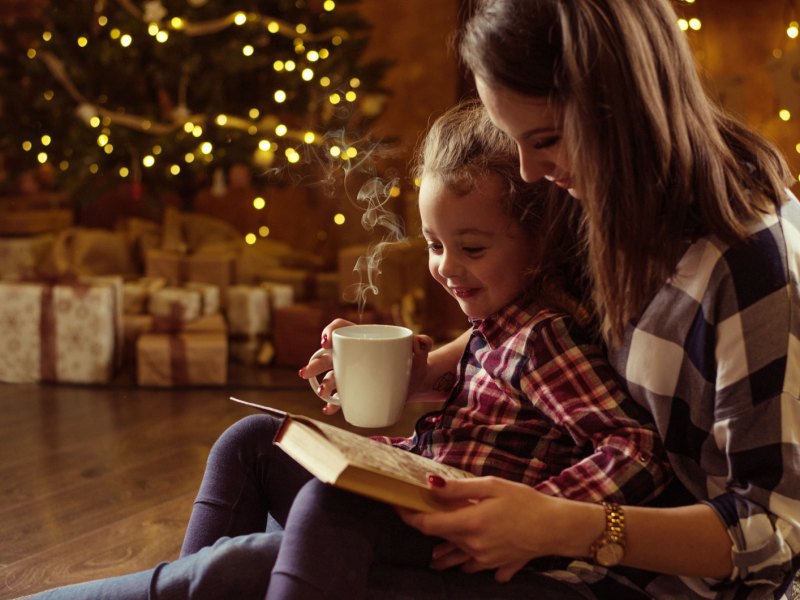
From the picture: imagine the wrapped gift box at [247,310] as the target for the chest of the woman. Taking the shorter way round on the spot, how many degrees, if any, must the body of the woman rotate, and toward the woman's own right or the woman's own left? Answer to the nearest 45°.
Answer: approximately 45° to the woman's own right

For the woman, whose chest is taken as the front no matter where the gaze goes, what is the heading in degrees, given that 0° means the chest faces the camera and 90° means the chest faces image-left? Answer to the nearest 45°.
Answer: approximately 90°

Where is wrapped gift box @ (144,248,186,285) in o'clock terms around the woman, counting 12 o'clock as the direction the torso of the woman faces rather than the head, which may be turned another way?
The wrapped gift box is roughly at 2 o'clock from the woman.

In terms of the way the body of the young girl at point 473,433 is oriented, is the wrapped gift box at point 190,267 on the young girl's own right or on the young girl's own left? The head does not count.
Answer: on the young girl's own right

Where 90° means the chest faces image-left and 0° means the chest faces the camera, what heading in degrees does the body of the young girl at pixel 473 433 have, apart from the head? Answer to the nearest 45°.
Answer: approximately 45°

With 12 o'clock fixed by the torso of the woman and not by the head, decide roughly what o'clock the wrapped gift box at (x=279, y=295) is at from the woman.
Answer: The wrapped gift box is roughly at 2 o'clock from the woman.

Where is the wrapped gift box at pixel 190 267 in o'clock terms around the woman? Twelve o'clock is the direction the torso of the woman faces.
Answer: The wrapped gift box is roughly at 2 o'clock from the woman.
